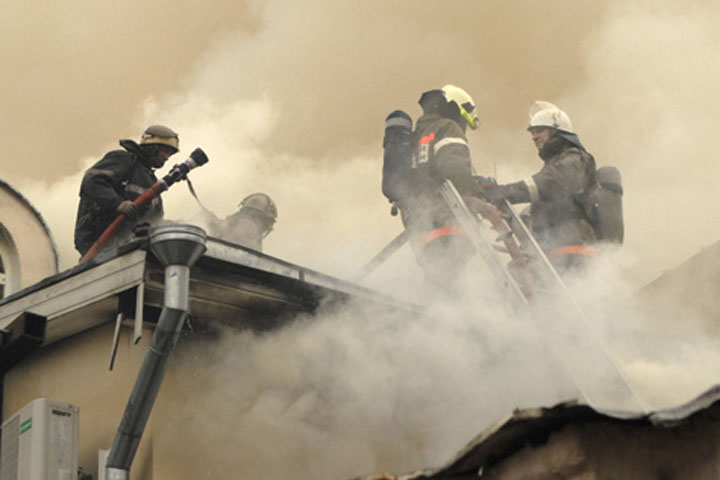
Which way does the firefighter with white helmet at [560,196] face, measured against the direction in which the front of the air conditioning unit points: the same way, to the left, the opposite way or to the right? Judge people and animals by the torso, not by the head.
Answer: to the right

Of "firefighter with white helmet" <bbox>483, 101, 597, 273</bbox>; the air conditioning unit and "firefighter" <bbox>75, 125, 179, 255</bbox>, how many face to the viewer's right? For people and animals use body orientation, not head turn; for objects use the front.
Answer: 1

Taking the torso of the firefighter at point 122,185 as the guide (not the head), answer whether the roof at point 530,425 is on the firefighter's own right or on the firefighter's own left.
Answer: on the firefighter's own right

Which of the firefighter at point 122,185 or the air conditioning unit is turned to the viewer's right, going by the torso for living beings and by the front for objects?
the firefighter

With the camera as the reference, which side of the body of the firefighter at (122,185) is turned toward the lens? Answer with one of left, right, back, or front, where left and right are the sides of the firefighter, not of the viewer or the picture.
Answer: right

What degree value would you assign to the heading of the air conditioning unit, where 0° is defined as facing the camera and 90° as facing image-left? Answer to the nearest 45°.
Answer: approximately 45°

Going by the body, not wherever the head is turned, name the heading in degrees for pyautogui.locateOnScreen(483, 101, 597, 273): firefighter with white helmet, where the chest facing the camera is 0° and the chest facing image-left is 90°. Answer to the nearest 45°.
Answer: approximately 90°

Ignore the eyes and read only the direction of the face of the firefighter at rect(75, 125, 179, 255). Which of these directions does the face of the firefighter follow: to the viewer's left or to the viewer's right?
to the viewer's right

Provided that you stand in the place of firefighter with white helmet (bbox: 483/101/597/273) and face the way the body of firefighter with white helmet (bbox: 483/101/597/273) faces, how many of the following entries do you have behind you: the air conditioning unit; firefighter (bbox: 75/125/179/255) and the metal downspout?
0

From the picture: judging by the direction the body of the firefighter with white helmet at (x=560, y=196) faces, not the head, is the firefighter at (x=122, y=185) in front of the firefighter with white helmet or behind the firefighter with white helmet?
in front

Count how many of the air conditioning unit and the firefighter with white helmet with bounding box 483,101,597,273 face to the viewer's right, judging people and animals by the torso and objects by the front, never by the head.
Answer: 0
